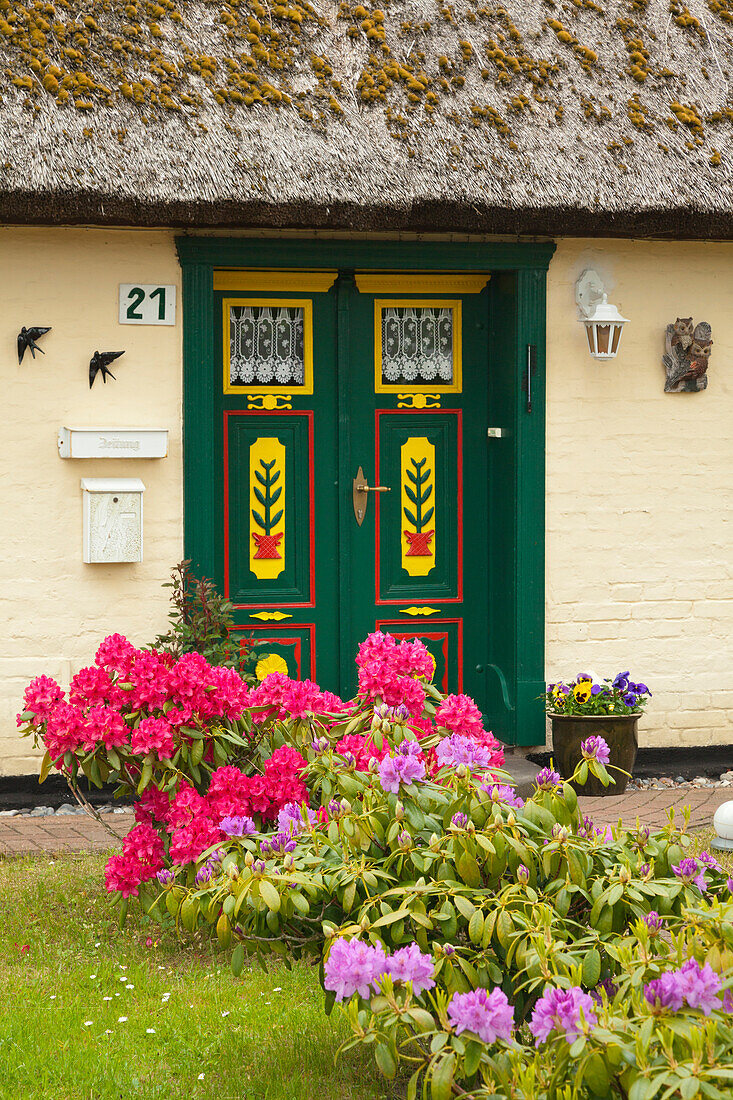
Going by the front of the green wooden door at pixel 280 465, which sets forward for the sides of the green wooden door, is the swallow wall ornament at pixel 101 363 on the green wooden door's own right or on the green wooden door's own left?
on the green wooden door's own right

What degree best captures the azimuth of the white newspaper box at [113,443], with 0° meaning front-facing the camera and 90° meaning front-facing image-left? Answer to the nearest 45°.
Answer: approximately 0°

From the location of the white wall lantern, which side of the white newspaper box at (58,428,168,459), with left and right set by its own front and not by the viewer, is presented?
left

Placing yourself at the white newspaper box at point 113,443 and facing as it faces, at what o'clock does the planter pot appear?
The planter pot is roughly at 9 o'clock from the white newspaper box.

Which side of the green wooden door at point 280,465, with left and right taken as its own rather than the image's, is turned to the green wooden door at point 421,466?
left
